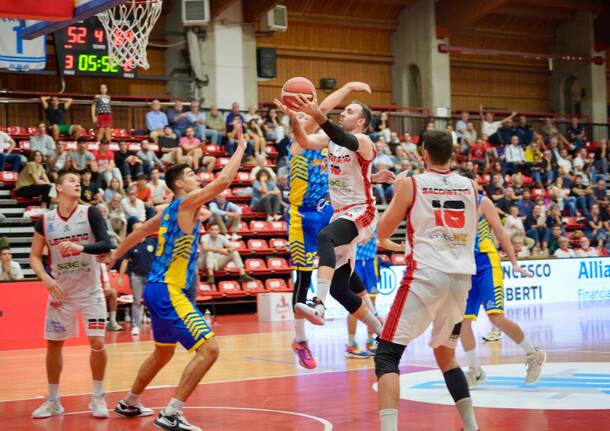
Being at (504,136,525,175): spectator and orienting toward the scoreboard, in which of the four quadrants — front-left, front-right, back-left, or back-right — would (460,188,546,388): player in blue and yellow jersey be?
front-left

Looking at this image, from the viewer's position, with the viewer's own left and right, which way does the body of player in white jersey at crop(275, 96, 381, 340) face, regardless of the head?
facing the viewer and to the left of the viewer

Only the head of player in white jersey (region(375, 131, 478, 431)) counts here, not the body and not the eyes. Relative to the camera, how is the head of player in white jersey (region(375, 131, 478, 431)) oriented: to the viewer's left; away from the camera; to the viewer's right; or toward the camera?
away from the camera

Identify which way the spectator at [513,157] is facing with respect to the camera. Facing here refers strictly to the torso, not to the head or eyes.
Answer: toward the camera

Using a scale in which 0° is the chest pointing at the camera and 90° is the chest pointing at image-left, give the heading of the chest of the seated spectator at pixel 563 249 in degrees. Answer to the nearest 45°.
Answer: approximately 0°

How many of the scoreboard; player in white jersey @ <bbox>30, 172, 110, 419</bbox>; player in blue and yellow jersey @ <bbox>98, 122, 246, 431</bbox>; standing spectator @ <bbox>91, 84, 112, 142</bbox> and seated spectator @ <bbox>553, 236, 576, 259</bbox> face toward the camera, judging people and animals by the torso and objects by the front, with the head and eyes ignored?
4

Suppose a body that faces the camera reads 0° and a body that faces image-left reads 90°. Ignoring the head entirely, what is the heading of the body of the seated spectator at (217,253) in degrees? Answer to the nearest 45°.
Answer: approximately 315°

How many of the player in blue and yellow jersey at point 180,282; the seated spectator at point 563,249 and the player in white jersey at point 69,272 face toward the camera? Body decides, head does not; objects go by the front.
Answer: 2

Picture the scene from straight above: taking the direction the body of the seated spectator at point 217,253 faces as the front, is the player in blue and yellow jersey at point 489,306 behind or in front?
in front

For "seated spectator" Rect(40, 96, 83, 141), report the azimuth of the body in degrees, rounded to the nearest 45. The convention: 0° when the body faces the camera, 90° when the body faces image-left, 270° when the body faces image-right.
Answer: approximately 315°

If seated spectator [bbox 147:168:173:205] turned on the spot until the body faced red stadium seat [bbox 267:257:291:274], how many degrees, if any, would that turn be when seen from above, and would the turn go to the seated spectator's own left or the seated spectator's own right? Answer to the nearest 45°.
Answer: approximately 45° to the seated spectator's own left

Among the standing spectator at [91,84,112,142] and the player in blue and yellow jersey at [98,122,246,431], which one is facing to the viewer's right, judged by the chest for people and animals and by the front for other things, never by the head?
the player in blue and yellow jersey

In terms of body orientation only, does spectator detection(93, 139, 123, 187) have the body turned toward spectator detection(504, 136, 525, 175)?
no

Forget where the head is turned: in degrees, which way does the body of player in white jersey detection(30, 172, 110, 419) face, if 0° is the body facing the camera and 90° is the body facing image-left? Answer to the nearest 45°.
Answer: approximately 0°

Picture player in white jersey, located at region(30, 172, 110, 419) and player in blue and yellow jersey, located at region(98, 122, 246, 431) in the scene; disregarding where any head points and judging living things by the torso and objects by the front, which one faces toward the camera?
the player in white jersey

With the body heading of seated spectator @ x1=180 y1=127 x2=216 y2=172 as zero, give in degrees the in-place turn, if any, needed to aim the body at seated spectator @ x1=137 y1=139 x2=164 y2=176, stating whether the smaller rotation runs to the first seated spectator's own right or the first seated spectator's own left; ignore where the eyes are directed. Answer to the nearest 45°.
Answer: approximately 90° to the first seated spectator's own right

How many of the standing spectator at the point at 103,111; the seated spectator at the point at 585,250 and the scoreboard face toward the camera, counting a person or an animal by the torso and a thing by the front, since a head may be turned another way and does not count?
3

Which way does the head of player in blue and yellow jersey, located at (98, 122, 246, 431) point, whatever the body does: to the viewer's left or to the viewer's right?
to the viewer's right

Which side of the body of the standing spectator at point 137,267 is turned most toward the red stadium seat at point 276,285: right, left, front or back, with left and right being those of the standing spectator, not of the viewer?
left
